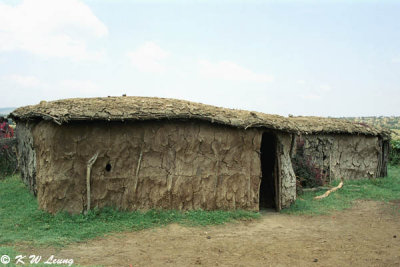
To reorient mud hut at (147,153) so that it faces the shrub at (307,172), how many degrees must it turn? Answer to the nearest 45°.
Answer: approximately 135° to its left

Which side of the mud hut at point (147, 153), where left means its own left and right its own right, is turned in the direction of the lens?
front

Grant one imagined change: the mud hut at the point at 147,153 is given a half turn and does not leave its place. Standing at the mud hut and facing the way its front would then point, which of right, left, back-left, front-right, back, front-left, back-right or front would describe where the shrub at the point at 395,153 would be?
front-right
